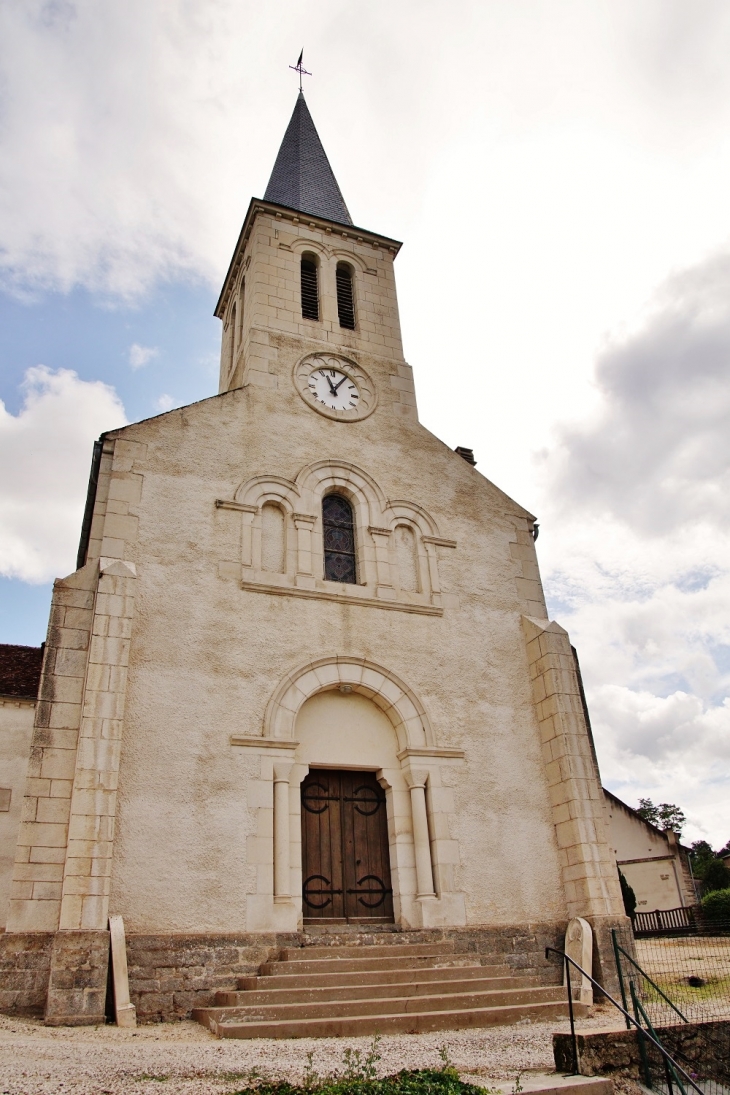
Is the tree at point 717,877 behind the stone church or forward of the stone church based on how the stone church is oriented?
behind

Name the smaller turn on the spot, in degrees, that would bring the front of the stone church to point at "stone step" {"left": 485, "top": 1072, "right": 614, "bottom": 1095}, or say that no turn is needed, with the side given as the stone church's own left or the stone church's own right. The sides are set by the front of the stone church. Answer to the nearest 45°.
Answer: approximately 45° to the stone church's own left

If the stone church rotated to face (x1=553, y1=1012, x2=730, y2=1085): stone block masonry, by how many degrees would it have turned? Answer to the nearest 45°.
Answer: approximately 45° to its left

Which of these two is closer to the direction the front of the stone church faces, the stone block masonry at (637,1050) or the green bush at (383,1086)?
the green bush

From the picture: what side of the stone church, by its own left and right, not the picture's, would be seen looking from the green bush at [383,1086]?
front

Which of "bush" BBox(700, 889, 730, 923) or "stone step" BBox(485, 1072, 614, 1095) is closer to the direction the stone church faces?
the stone step

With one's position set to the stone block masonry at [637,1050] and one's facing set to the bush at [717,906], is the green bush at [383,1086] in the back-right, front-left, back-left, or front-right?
back-left

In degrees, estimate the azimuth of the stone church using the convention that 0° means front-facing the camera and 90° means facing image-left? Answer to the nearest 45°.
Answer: approximately 0°
